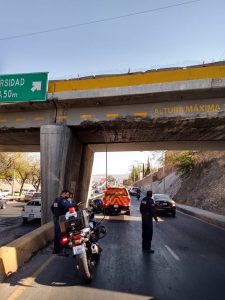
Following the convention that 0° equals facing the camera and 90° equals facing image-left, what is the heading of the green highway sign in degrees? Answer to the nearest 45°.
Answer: approximately 0°

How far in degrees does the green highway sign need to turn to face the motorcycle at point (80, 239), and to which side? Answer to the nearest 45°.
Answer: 0° — it already faces it

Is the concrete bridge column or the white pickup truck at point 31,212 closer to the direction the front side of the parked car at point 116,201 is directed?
the concrete bridge column

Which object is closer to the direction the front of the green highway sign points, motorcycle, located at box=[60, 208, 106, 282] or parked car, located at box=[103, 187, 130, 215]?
the motorcycle

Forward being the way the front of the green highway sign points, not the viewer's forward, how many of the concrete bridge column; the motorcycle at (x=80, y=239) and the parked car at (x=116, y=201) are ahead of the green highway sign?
1
